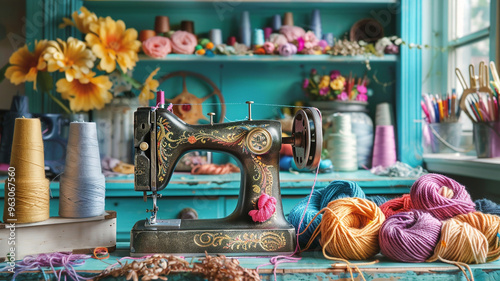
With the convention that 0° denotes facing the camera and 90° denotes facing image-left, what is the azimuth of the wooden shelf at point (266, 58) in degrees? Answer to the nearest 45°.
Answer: approximately 0°

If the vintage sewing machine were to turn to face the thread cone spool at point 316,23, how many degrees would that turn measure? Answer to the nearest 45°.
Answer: approximately 180°

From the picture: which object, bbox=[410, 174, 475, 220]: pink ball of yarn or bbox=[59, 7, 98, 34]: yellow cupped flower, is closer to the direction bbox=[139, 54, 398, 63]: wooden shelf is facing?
the pink ball of yarn

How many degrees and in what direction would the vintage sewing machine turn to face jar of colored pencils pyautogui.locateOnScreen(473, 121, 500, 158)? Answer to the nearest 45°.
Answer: approximately 135° to its left

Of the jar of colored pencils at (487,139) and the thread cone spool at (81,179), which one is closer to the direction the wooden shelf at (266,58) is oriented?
the thread cone spool

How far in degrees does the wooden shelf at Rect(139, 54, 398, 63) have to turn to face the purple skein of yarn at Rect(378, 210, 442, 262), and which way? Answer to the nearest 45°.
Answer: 0° — it already faces it

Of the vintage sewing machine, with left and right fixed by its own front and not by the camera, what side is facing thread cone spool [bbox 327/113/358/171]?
back

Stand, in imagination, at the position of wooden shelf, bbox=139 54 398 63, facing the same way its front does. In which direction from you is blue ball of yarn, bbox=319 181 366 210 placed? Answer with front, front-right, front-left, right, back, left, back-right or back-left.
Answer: front

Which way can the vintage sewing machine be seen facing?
toward the camera

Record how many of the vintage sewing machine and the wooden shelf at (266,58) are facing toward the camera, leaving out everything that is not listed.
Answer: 2

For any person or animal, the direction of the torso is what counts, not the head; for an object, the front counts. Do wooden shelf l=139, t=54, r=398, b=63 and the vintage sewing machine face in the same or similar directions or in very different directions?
same or similar directions

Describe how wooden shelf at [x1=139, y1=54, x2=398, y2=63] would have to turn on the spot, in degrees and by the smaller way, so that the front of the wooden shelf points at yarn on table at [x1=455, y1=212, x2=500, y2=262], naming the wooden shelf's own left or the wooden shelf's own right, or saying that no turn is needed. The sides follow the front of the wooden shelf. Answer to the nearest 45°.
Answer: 0° — it already faces it

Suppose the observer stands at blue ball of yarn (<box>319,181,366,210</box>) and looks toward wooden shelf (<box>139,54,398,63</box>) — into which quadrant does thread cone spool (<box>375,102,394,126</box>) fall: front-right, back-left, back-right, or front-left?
front-right

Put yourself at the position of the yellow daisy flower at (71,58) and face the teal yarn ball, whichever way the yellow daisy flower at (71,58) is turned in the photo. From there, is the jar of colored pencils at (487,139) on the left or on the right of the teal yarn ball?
left
